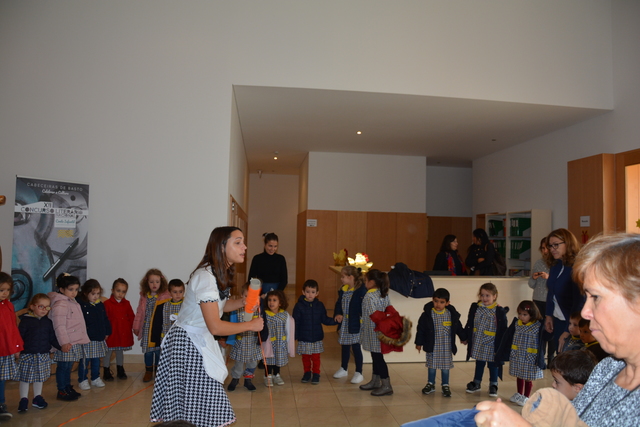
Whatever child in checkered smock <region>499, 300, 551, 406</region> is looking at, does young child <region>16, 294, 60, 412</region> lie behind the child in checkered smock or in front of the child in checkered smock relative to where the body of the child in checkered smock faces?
in front

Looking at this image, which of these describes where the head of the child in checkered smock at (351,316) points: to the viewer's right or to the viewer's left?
to the viewer's left

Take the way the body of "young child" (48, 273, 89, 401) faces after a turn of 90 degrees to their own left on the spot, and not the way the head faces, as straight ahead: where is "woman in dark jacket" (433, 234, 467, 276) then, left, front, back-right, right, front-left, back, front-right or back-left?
front-right

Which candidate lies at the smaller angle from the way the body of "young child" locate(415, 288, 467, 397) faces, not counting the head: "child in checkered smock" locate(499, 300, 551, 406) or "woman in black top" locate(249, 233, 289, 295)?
the child in checkered smock

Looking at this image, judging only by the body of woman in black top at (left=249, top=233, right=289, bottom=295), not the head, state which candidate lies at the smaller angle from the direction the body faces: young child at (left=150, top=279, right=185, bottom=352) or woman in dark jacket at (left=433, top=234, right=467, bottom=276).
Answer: the young child

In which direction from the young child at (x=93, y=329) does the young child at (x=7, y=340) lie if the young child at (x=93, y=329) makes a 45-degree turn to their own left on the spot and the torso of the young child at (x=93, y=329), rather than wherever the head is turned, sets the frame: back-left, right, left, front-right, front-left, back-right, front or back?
back-right

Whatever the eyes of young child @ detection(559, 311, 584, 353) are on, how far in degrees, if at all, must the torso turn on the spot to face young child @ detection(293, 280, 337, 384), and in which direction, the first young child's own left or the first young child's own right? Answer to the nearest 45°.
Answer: approximately 45° to the first young child's own right

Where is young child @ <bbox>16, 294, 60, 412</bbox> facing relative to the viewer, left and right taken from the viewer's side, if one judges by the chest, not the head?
facing the viewer and to the right of the viewer

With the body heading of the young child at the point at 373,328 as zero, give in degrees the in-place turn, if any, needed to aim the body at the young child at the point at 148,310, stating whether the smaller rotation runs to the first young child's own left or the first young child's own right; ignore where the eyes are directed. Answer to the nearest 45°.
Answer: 0° — they already face them

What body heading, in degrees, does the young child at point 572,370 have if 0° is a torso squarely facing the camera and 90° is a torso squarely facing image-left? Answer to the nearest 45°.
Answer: approximately 90°
